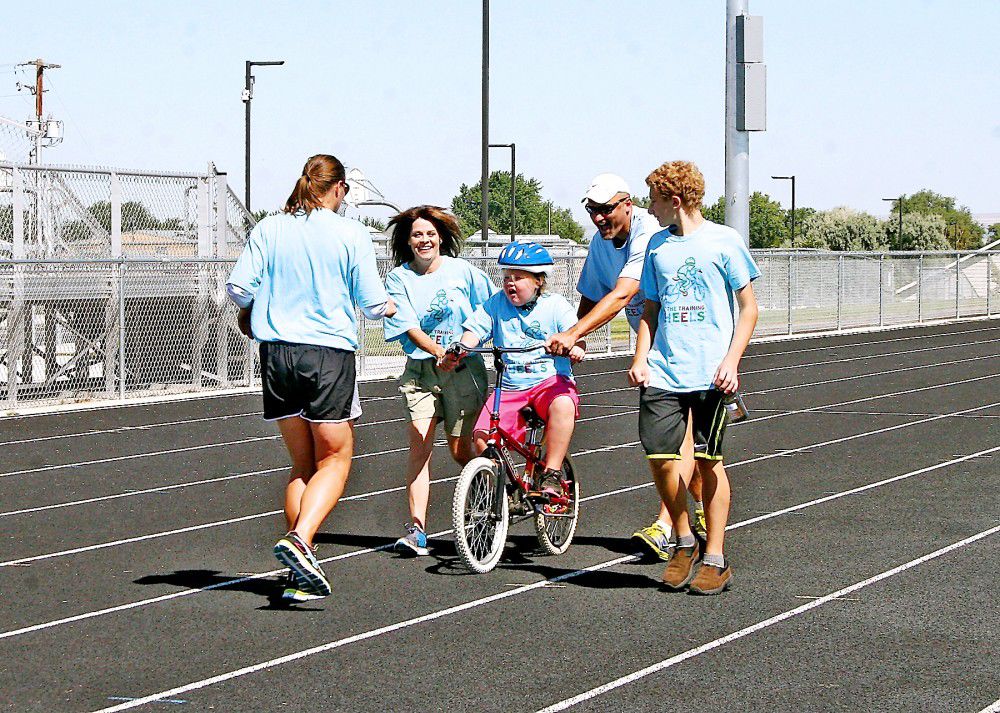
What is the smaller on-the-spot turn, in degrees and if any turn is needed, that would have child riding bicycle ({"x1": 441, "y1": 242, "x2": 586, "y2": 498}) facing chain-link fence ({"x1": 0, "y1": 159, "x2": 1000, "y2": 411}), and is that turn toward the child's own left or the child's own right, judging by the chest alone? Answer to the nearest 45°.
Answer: approximately 90° to the child's own right

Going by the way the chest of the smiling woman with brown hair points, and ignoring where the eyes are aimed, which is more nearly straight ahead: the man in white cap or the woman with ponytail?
the woman with ponytail

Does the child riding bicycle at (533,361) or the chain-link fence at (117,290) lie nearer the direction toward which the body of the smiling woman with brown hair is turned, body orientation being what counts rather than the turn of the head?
the child riding bicycle

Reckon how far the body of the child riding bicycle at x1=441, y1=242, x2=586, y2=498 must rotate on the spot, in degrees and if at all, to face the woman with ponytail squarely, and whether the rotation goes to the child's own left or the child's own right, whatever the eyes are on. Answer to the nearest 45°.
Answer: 0° — they already face them

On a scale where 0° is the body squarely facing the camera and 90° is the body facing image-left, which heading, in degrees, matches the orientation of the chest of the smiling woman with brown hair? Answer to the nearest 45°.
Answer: approximately 0°

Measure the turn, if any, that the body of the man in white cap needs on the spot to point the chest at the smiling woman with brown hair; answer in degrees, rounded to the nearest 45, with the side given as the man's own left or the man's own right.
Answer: approximately 45° to the man's own right

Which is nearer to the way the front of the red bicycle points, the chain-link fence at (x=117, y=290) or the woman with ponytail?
the woman with ponytail

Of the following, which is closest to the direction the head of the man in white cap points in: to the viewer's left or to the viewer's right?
to the viewer's left

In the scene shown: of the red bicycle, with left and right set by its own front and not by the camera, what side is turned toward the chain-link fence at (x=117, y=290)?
right

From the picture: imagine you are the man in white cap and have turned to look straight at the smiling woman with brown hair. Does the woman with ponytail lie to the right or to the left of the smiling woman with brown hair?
left
